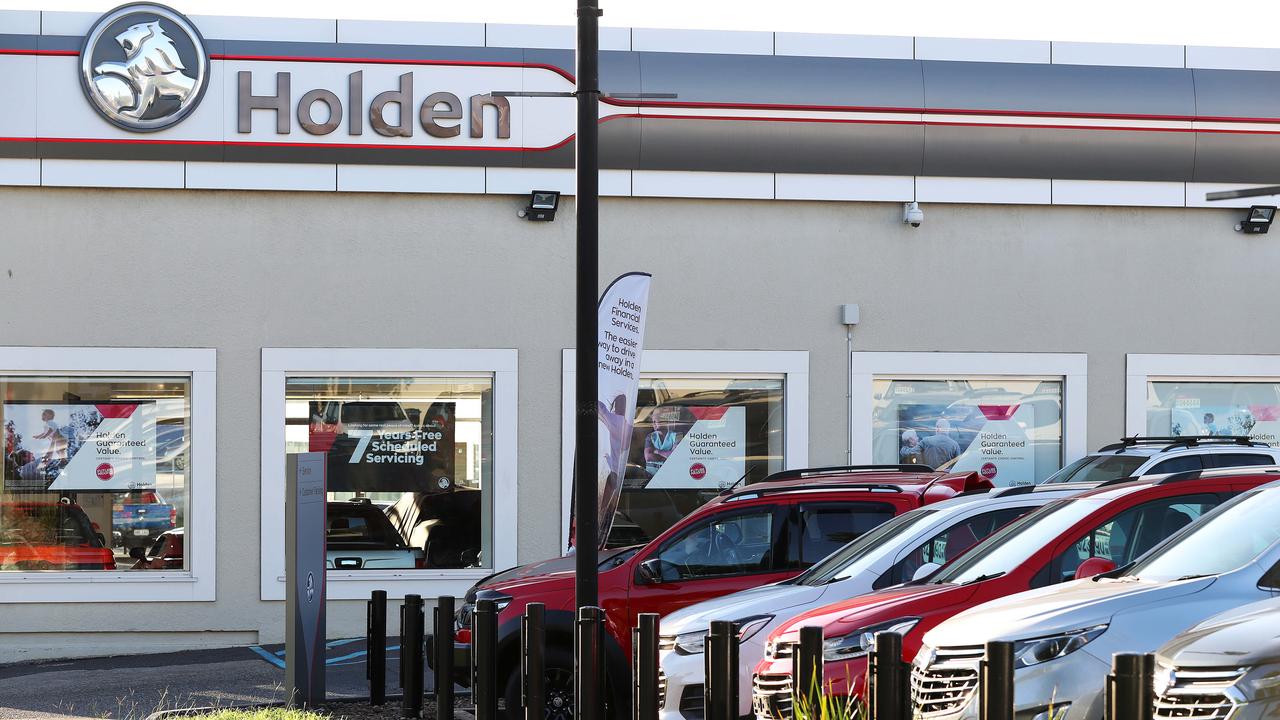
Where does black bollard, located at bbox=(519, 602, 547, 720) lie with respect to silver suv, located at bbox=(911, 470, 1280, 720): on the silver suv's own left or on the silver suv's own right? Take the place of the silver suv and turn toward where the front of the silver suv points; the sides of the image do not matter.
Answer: on the silver suv's own right

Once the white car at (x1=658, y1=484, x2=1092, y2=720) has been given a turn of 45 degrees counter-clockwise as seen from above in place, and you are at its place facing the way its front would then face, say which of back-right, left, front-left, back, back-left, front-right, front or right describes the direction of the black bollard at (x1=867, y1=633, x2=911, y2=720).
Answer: front

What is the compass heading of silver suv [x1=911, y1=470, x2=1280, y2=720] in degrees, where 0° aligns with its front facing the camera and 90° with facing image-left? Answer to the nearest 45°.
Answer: approximately 45°

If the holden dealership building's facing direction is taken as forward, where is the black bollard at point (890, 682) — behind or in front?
in front

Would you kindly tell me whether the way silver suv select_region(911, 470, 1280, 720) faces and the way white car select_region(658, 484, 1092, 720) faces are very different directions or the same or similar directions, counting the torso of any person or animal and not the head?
same or similar directions

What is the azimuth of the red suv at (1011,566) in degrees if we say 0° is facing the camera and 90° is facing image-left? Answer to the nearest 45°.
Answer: approximately 45°

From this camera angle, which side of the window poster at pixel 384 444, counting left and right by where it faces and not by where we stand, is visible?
front

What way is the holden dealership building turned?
toward the camera

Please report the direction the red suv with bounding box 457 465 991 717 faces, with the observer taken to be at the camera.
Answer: facing to the left of the viewer

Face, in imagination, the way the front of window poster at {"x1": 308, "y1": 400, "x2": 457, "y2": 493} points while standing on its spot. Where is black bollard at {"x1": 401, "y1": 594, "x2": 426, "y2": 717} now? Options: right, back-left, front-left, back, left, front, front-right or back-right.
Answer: front

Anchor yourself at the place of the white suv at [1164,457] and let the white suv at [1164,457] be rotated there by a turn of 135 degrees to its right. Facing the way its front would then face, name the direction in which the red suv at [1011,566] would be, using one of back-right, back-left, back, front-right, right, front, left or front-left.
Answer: back

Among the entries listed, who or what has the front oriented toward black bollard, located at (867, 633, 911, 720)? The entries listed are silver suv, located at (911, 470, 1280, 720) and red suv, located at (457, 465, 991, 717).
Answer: the silver suv
